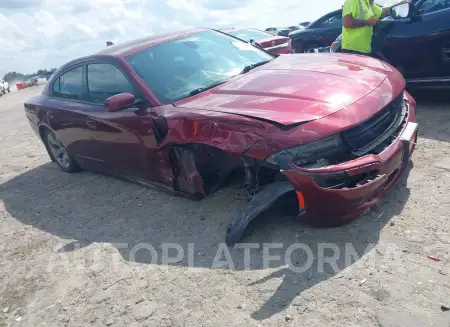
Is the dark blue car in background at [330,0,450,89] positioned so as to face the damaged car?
no

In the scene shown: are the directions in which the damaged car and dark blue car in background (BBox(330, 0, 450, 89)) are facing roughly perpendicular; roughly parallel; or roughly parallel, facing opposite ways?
roughly parallel, facing opposite ways

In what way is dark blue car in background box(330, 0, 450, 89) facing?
to the viewer's left

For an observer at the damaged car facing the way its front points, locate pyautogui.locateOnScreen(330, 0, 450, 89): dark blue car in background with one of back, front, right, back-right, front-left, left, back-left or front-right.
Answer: left

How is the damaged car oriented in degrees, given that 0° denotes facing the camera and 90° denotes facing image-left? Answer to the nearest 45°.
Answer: approximately 315°

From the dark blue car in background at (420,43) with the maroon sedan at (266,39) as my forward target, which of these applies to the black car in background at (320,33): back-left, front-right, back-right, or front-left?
front-right

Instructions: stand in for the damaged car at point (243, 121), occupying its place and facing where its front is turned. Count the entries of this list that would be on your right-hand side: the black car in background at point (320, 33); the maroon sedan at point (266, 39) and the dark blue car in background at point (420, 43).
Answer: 0

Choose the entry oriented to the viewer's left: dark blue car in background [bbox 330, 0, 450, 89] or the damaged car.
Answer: the dark blue car in background

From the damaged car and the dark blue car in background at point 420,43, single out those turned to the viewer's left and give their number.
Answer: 1
